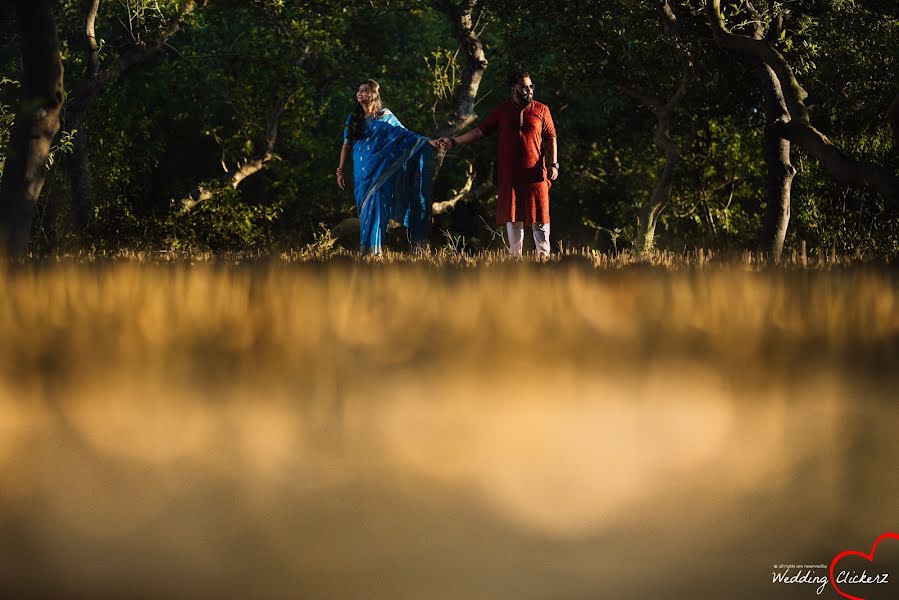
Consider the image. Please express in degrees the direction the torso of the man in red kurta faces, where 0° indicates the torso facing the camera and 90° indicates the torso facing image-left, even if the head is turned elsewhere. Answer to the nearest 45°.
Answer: approximately 0°

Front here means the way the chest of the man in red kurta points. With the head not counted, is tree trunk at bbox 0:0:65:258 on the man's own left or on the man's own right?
on the man's own right

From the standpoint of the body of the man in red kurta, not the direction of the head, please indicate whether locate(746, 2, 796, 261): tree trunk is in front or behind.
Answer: behind

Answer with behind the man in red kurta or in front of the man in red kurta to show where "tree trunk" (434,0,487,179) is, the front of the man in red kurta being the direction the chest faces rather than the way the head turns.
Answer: behind

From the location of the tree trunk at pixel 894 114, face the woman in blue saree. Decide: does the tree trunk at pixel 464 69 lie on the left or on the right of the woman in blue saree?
right

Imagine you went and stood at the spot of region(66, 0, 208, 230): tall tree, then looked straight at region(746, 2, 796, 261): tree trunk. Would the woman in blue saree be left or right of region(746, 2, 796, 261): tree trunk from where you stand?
right

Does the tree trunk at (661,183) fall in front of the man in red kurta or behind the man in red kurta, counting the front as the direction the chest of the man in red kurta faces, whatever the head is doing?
behind

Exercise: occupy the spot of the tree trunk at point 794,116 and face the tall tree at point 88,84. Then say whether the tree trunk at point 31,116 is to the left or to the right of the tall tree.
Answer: left

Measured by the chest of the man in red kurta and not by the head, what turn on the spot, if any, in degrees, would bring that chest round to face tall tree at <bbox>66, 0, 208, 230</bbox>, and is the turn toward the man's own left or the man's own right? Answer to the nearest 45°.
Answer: approximately 135° to the man's own right

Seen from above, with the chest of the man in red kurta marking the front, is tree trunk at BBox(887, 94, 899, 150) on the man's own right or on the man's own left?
on the man's own left

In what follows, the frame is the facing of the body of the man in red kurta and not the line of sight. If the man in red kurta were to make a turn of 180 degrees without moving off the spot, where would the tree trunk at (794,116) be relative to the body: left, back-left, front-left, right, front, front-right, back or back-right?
front-right
